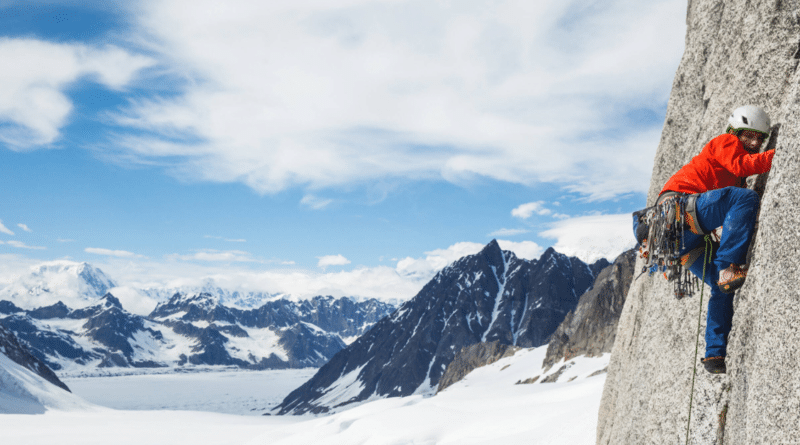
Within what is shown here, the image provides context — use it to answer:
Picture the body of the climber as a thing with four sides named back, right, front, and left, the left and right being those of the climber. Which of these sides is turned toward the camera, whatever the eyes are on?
right
